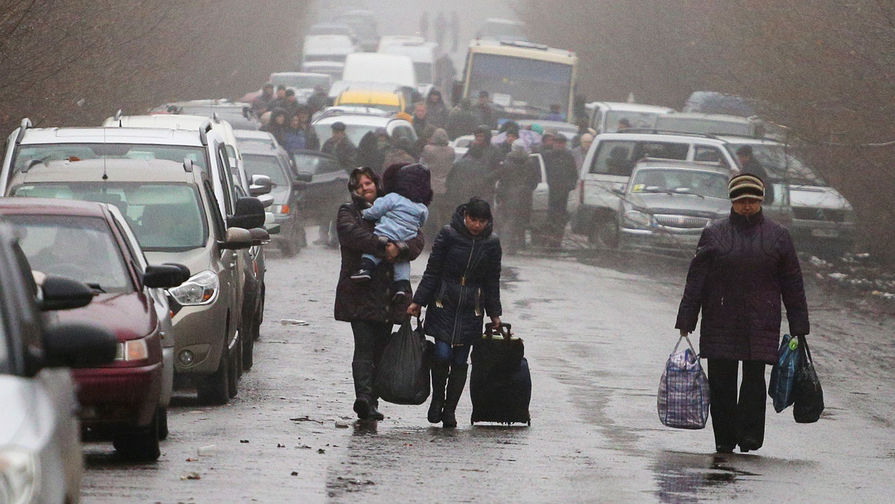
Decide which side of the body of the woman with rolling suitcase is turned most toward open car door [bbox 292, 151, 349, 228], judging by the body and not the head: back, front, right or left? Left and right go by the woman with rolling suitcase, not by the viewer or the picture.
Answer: back

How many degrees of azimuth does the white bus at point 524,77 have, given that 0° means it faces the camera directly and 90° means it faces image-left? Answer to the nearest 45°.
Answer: approximately 0°

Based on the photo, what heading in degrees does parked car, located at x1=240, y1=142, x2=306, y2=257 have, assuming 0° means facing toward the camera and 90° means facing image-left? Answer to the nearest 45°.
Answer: approximately 0°

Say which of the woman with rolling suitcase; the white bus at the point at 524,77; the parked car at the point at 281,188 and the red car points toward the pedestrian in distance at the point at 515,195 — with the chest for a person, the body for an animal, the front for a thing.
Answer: the white bus

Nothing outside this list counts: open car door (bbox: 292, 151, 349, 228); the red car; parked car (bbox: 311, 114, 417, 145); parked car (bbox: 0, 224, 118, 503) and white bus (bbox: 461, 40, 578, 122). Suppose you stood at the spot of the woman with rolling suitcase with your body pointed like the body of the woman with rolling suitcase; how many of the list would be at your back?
3

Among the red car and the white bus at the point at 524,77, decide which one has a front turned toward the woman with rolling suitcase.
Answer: the white bus

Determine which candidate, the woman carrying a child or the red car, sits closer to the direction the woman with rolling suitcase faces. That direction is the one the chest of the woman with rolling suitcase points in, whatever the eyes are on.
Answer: the red car

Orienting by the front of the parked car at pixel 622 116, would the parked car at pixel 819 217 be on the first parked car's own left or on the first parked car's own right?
on the first parked car's own left
